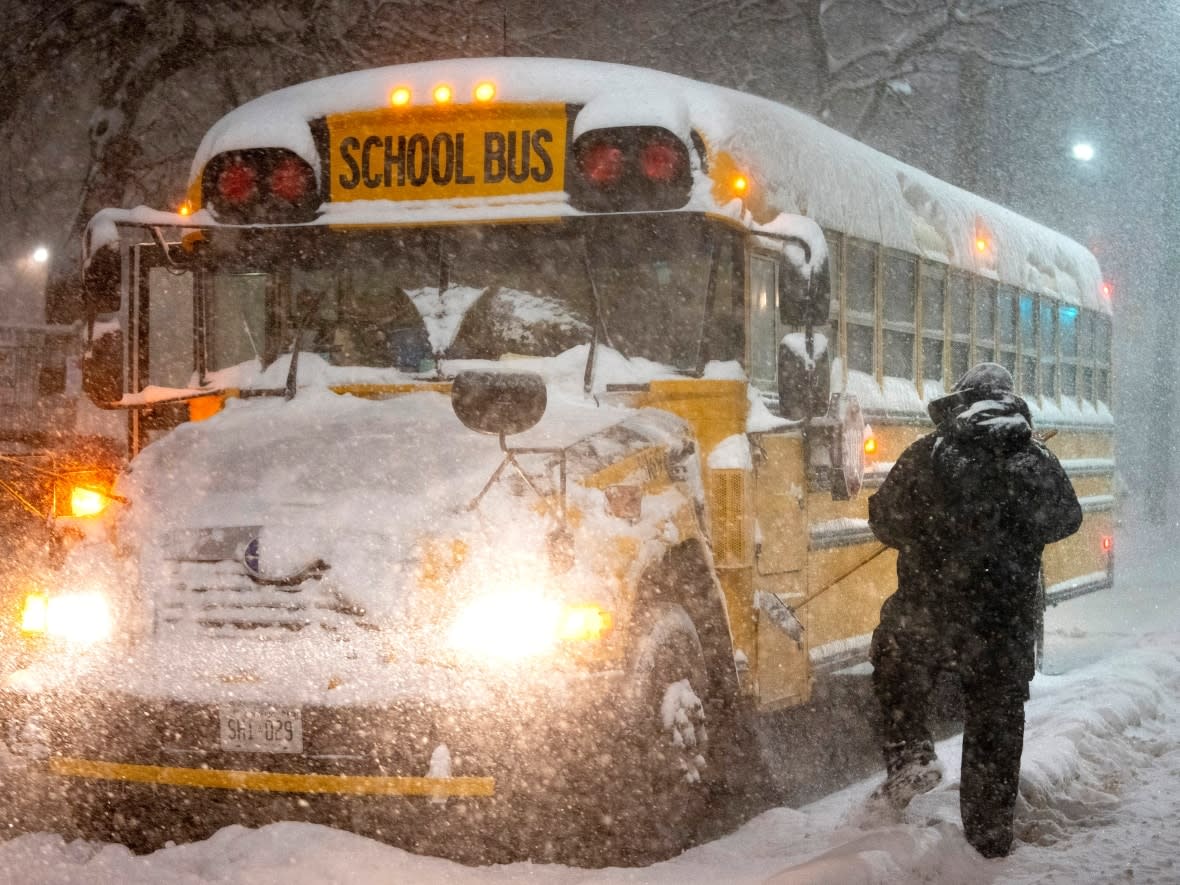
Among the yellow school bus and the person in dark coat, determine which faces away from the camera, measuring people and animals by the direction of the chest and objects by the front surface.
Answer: the person in dark coat

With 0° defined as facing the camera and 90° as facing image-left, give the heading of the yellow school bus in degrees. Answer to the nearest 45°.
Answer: approximately 45°

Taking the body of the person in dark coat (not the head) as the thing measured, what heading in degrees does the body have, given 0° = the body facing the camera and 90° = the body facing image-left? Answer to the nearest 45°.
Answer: approximately 180°

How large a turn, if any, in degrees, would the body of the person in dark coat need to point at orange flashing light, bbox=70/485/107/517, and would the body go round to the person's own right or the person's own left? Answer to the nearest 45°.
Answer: approximately 90° to the person's own left

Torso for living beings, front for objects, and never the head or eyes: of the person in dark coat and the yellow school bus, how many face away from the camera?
1
